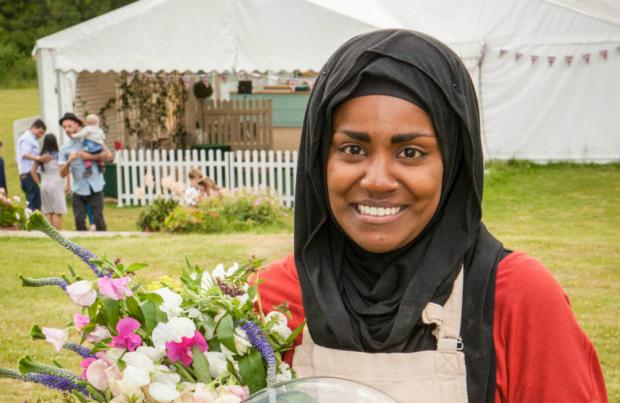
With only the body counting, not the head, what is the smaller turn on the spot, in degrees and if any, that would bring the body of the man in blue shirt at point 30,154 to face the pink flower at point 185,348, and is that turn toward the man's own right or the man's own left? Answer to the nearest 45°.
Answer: approximately 90° to the man's own right

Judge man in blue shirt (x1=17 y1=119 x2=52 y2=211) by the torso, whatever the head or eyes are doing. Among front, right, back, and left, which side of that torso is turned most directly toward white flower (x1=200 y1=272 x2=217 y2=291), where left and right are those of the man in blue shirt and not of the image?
right

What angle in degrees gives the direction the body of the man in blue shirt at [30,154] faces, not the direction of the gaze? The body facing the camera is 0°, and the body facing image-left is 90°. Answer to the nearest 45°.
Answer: approximately 270°

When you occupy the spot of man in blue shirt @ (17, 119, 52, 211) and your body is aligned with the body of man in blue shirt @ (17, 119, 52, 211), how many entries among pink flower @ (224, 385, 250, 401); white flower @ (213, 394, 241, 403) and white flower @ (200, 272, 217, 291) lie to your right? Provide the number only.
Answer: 3

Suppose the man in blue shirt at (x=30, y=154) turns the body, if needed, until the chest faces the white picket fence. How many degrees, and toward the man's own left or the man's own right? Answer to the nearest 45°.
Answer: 0° — they already face it

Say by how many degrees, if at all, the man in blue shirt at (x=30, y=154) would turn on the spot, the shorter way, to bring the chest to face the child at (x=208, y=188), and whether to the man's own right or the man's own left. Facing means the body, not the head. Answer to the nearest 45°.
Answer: approximately 45° to the man's own right

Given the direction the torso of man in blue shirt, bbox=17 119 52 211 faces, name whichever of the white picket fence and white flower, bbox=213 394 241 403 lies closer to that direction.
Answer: the white picket fence

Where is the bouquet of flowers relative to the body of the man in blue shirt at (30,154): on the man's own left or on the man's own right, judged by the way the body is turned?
on the man's own right

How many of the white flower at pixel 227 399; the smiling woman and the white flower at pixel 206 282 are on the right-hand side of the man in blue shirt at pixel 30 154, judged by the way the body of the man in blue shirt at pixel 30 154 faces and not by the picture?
3
